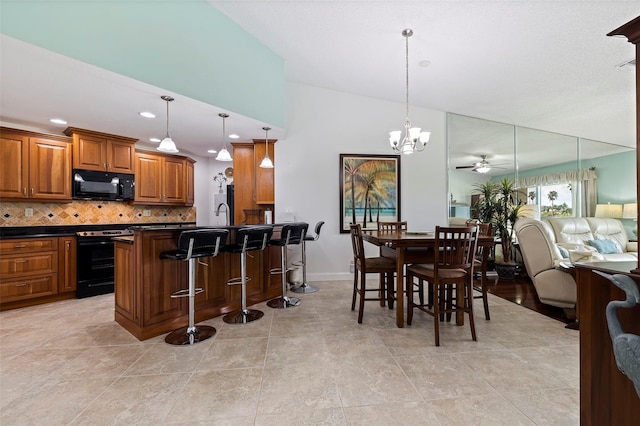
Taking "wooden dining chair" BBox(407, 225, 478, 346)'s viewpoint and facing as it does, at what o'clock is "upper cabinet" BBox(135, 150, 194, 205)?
The upper cabinet is roughly at 11 o'clock from the wooden dining chair.

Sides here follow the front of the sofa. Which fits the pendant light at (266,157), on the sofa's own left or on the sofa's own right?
on the sofa's own right

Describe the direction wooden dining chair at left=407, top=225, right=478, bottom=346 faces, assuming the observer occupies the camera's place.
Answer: facing away from the viewer and to the left of the viewer

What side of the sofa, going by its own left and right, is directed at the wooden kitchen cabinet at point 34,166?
right

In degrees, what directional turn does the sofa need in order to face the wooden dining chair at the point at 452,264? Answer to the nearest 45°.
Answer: approximately 45° to its right

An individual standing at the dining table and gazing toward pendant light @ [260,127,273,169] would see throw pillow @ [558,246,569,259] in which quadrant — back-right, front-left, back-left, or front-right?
back-right

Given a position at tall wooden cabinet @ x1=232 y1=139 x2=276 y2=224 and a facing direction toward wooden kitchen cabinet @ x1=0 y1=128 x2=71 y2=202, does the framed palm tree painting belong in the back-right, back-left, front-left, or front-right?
back-left

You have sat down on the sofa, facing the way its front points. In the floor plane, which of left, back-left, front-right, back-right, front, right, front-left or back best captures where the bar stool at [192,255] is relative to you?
right

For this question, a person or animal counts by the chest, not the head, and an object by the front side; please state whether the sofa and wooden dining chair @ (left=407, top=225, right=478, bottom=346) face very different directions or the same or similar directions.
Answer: very different directions

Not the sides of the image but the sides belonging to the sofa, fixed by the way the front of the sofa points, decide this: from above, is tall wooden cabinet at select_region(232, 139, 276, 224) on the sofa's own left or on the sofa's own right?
on the sofa's own right
